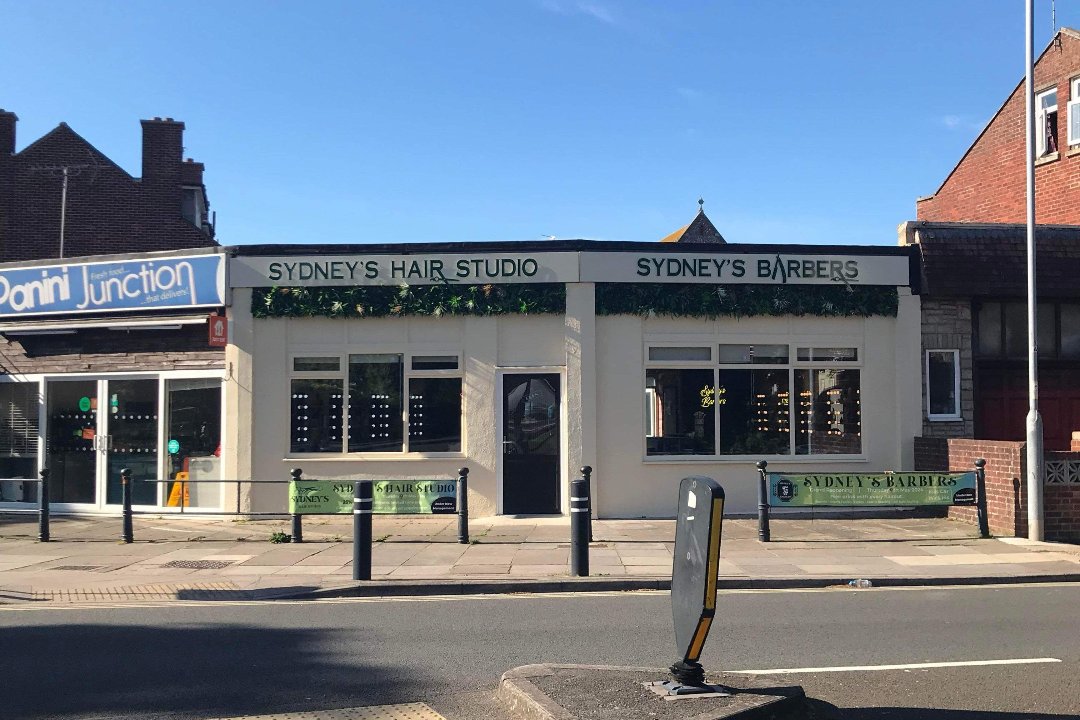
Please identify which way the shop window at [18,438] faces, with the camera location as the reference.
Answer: facing the viewer

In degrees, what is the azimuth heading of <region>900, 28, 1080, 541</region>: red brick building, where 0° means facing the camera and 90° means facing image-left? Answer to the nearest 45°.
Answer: approximately 0°

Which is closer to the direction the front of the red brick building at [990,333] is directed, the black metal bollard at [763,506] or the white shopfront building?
the black metal bollard

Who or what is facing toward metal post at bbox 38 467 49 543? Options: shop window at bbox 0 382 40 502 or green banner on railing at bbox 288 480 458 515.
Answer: the shop window

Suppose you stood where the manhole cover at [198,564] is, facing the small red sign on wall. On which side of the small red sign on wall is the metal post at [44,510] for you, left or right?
left

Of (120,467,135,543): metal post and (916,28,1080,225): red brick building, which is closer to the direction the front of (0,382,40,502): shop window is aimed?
the metal post

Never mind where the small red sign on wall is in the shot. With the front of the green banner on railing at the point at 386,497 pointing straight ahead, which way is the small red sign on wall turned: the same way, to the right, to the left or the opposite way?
the same way

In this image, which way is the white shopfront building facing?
toward the camera

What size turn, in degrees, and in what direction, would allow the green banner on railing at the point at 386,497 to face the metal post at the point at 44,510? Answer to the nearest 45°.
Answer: approximately 90° to its right

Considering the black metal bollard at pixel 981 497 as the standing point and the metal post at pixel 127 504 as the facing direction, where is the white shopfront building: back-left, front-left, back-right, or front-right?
front-right

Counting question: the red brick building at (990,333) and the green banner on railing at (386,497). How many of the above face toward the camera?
2

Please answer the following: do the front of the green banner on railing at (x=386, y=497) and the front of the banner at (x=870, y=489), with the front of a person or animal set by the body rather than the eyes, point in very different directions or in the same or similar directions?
same or similar directions

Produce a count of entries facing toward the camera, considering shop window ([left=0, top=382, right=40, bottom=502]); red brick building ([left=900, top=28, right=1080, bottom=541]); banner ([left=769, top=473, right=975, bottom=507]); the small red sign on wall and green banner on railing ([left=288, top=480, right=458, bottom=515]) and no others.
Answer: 5
